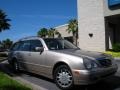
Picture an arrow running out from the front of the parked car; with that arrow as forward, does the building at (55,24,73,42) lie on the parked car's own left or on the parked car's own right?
on the parked car's own left

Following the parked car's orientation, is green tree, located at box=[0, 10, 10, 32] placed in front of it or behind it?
behind

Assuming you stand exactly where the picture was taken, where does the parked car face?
facing the viewer and to the right of the viewer

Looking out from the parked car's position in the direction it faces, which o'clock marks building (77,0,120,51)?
The building is roughly at 8 o'clock from the parked car.
